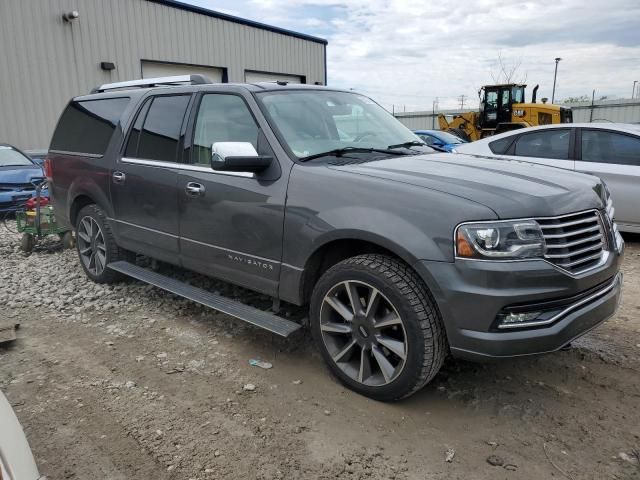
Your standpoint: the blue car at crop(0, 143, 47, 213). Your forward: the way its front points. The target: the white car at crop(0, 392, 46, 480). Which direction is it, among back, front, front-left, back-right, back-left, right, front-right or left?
front-right

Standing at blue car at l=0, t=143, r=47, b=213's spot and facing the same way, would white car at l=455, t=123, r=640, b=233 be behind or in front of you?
in front

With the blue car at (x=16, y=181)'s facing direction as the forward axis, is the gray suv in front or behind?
in front

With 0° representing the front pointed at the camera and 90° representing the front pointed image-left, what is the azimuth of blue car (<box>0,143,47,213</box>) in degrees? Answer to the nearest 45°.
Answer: approximately 315°

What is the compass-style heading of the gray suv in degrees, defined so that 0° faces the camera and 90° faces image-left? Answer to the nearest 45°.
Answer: approximately 315°

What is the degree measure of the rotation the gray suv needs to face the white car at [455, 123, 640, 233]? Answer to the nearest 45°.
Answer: approximately 90° to its left

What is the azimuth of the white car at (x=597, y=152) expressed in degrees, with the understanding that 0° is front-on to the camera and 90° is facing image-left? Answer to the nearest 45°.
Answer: approximately 270°

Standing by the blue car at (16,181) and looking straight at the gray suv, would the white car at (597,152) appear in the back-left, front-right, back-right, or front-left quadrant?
front-left

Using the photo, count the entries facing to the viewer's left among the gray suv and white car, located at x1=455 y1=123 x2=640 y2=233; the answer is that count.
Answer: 0

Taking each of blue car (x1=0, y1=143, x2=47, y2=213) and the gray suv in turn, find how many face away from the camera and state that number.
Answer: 0

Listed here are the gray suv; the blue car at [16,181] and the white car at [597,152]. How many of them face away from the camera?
0
